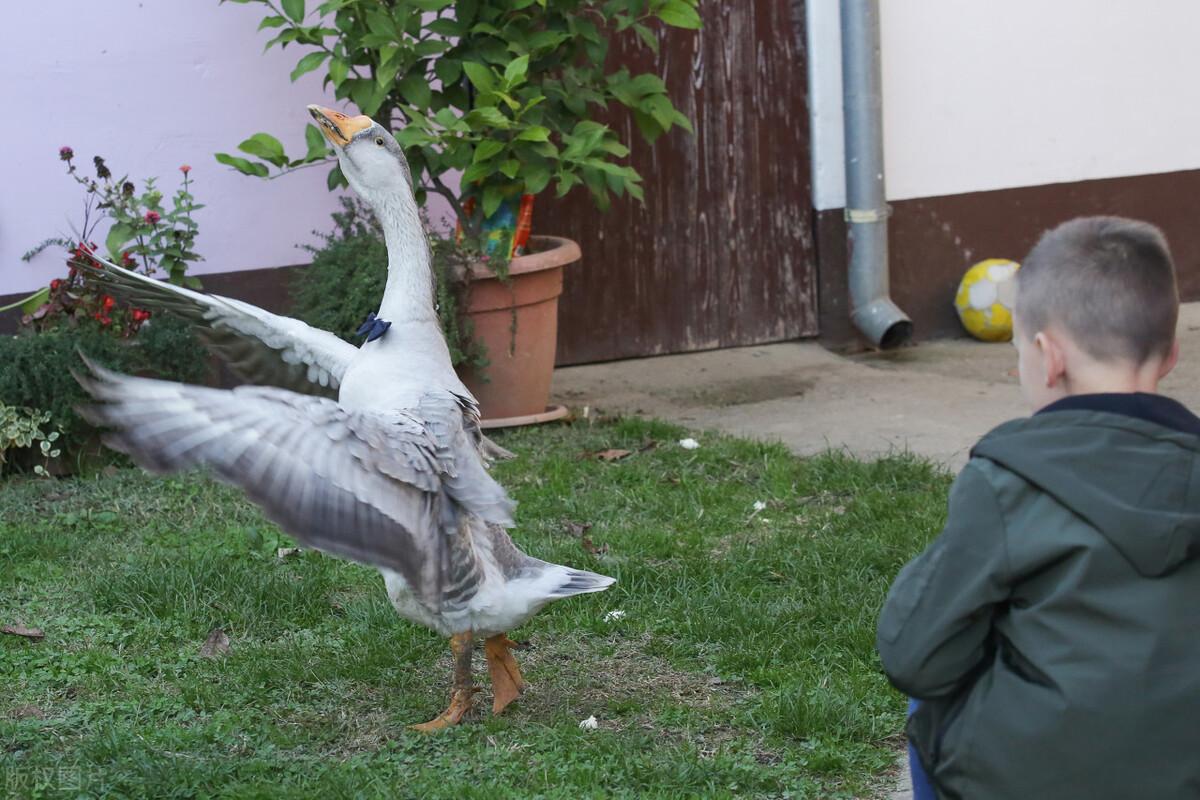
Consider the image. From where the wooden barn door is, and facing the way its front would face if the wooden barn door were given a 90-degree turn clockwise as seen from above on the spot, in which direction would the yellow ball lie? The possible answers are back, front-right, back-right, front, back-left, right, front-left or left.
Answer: back

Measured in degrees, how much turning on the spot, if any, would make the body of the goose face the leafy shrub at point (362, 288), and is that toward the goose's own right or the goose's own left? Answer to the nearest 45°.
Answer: approximately 90° to the goose's own right

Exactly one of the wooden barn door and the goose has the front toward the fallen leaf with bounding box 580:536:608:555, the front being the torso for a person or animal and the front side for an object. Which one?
the wooden barn door

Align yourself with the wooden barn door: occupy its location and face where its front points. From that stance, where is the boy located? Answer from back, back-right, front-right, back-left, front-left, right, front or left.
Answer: front

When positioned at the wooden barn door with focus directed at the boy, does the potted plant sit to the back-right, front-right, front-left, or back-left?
front-right

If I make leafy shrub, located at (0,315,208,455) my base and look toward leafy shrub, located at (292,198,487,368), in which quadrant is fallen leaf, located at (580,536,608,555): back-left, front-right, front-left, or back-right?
front-right

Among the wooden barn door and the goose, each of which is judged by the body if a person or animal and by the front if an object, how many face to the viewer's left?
1

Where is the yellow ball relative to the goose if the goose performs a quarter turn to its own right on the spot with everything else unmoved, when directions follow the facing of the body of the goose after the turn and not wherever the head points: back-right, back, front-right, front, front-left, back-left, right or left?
front-right

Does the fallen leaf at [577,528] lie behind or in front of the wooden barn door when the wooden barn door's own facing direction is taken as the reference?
in front

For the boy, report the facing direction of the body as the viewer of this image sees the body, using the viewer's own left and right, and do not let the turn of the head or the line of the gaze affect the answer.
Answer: facing away from the viewer and to the left of the viewer

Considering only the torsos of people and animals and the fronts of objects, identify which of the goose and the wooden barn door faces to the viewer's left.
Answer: the goose

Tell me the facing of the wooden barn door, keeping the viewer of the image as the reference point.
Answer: facing the viewer

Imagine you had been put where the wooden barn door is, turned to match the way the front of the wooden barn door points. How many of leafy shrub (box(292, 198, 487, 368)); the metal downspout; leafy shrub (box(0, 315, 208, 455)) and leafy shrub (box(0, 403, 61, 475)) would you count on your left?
1

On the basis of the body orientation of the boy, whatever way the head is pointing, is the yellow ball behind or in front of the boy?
in front

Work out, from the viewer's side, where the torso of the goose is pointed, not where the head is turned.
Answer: to the viewer's left
